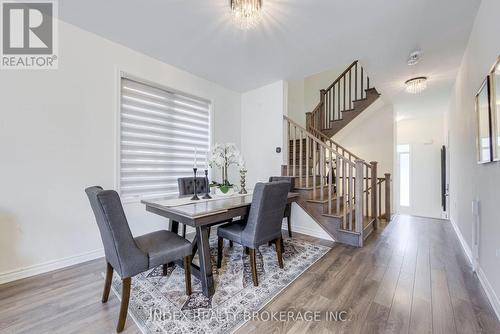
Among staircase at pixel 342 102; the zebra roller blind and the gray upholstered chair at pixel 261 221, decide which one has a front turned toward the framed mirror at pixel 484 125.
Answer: the zebra roller blind

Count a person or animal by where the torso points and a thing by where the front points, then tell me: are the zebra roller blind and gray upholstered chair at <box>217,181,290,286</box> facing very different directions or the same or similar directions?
very different directions

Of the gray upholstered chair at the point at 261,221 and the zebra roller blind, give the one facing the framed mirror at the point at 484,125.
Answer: the zebra roller blind

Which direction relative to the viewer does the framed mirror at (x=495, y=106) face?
to the viewer's left

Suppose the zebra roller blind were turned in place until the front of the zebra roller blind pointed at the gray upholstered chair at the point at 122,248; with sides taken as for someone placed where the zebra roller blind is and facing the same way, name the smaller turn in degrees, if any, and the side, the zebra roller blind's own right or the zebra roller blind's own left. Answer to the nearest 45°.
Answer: approximately 45° to the zebra roller blind's own right

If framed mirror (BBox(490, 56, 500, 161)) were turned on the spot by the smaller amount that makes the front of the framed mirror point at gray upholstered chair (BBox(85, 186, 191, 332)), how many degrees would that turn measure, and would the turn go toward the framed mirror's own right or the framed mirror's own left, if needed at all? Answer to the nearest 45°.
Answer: approximately 45° to the framed mirror's own left

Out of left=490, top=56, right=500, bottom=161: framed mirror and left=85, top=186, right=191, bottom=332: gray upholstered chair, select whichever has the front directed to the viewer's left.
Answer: the framed mirror
